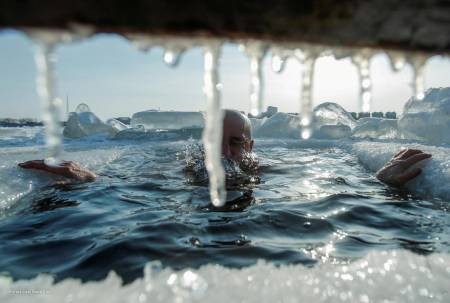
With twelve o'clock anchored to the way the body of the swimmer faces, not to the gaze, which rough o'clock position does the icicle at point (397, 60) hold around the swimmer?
The icicle is roughly at 12 o'clock from the swimmer.

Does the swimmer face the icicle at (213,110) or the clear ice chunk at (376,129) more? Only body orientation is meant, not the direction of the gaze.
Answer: the icicle

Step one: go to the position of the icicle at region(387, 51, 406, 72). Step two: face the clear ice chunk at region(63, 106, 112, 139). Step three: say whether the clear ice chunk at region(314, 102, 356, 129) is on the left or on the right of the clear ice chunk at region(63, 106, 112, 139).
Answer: right

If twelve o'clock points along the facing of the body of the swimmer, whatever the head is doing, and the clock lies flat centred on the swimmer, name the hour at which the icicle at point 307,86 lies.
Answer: The icicle is roughly at 12 o'clock from the swimmer.

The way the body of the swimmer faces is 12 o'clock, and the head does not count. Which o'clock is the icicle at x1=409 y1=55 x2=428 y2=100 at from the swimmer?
The icicle is roughly at 12 o'clock from the swimmer.

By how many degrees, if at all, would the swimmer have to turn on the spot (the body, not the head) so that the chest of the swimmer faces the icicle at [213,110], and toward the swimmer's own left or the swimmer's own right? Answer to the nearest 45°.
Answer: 0° — they already face it

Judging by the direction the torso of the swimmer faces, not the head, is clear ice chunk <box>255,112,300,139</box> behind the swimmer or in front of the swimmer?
behind

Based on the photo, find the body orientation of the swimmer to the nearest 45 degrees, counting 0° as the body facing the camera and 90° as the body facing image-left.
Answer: approximately 0°

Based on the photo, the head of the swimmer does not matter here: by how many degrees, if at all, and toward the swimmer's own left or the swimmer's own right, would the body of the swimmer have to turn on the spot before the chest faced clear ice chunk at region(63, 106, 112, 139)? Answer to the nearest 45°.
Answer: approximately 135° to the swimmer's own right

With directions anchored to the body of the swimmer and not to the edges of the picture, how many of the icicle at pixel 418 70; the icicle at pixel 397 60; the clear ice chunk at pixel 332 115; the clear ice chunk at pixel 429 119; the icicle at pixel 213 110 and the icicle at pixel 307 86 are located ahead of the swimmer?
4

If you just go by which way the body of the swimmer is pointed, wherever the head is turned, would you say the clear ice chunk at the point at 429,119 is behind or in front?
behind

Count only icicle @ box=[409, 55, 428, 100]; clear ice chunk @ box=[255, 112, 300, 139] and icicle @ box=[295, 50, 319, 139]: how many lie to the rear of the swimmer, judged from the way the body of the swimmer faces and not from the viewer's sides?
1

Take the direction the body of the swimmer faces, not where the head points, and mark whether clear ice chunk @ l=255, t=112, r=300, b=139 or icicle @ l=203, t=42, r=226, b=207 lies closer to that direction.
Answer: the icicle
